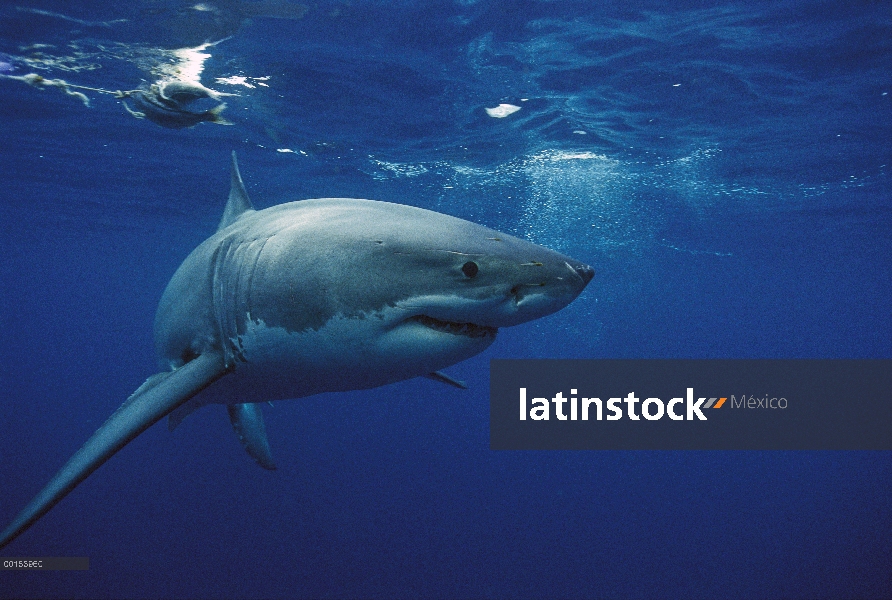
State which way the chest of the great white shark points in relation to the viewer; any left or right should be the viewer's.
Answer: facing the viewer and to the right of the viewer
